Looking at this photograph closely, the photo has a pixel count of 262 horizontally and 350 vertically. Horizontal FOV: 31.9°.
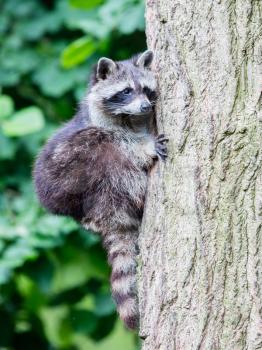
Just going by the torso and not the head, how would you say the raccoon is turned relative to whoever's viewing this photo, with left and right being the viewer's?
facing to the right of the viewer

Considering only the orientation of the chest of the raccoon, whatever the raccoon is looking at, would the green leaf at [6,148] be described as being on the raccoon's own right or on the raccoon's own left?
on the raccoon's own left

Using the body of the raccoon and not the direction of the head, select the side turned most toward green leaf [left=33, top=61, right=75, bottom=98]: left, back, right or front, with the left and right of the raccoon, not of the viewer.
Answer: left

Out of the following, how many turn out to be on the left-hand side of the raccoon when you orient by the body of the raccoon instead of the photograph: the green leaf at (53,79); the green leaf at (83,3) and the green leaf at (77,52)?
3

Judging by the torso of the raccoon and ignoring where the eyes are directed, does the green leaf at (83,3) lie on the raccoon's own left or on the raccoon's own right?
on the raccoon's own left

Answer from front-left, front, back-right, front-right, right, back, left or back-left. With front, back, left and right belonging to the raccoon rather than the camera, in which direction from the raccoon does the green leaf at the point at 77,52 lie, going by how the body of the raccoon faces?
left
